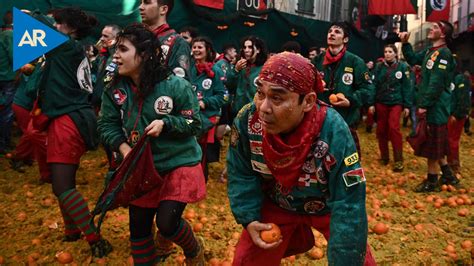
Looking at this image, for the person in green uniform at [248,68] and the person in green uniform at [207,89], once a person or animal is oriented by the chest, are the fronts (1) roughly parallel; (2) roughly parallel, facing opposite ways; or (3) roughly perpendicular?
roughly parallel

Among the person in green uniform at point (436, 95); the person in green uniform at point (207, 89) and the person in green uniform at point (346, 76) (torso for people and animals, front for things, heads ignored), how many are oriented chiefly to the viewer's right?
0

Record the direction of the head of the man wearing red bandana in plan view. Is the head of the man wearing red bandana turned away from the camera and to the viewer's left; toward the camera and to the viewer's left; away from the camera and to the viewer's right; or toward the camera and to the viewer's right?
toward the camera and to the viewer's left

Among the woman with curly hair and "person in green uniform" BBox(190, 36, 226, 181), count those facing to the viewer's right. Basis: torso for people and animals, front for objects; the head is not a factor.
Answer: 0

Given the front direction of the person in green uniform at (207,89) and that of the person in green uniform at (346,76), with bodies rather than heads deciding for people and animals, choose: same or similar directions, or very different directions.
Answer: same or similar directions

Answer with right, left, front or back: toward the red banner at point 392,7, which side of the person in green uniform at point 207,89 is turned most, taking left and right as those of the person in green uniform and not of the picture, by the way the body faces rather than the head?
back

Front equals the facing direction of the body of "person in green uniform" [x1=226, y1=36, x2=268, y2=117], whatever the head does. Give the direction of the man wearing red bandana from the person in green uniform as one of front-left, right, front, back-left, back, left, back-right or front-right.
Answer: front-left

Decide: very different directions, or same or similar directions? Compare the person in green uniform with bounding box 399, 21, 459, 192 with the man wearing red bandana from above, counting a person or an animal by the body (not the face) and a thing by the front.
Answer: same or similar directions

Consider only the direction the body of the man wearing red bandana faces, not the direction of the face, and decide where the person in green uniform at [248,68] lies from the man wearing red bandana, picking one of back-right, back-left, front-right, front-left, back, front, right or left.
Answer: back-right

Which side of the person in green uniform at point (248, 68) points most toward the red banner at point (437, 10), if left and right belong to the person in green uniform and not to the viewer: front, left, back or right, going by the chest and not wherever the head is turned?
back

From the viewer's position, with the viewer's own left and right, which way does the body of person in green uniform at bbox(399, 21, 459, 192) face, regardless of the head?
facing the viewer and to the left of the viewer

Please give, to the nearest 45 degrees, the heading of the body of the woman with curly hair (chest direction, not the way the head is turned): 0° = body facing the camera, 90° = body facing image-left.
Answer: approximately 45°

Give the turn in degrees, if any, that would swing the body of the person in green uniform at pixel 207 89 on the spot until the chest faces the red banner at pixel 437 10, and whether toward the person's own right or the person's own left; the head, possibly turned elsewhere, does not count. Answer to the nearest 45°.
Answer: approximately 180°
